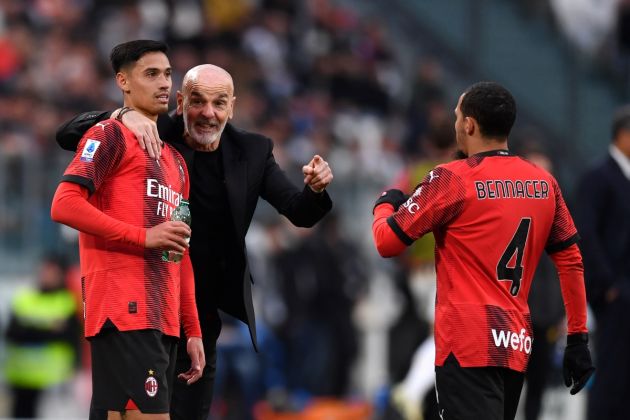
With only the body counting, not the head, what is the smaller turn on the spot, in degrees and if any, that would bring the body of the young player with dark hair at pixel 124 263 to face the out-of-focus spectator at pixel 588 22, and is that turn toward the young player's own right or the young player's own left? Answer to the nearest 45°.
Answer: approximately 90° to the young player's own left

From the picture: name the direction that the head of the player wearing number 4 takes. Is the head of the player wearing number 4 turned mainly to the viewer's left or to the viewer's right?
to the viewer's left

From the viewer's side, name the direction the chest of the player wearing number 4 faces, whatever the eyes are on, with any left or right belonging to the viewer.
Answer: facing away from the viewer and to the left of the viewer

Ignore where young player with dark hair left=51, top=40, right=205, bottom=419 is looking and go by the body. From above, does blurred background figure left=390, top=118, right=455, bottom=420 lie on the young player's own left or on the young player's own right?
on the young player's own left

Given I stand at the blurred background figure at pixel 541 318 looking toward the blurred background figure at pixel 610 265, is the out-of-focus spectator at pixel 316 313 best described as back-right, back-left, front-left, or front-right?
back-left

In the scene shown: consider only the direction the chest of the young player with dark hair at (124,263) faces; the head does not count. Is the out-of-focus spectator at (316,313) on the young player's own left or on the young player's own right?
on the young player's own left

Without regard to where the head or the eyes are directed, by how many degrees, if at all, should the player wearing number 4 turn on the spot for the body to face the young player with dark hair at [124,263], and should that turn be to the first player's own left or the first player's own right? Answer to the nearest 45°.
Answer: approximately 45° to the first player's own left

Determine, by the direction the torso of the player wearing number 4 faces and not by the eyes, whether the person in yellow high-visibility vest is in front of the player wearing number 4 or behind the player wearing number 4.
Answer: in front

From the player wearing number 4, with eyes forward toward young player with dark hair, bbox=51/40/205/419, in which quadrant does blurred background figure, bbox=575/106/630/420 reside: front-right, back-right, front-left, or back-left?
back-right

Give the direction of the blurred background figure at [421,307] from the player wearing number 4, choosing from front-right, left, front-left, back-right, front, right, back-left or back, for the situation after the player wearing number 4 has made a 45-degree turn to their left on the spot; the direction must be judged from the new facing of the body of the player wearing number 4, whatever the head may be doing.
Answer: right

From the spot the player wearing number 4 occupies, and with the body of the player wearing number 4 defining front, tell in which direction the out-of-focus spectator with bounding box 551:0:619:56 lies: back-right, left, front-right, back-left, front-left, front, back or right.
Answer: front-right

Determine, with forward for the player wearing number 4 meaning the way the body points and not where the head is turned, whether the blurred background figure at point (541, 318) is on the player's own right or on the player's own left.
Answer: on the player's own right

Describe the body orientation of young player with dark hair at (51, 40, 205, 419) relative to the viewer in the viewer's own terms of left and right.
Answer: facing the viewer and to the right of the viewer
